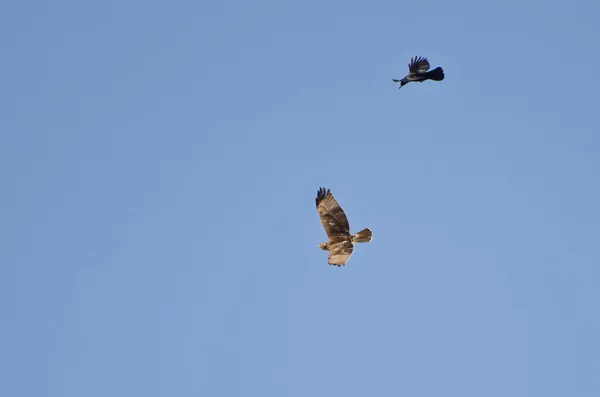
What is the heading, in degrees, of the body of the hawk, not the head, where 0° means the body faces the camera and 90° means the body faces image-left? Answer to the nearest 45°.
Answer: approximately 90°

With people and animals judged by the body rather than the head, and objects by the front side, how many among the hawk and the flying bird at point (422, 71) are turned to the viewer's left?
2

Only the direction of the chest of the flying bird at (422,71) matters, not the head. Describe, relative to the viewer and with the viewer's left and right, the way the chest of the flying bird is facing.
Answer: facing to the left of the viewer
